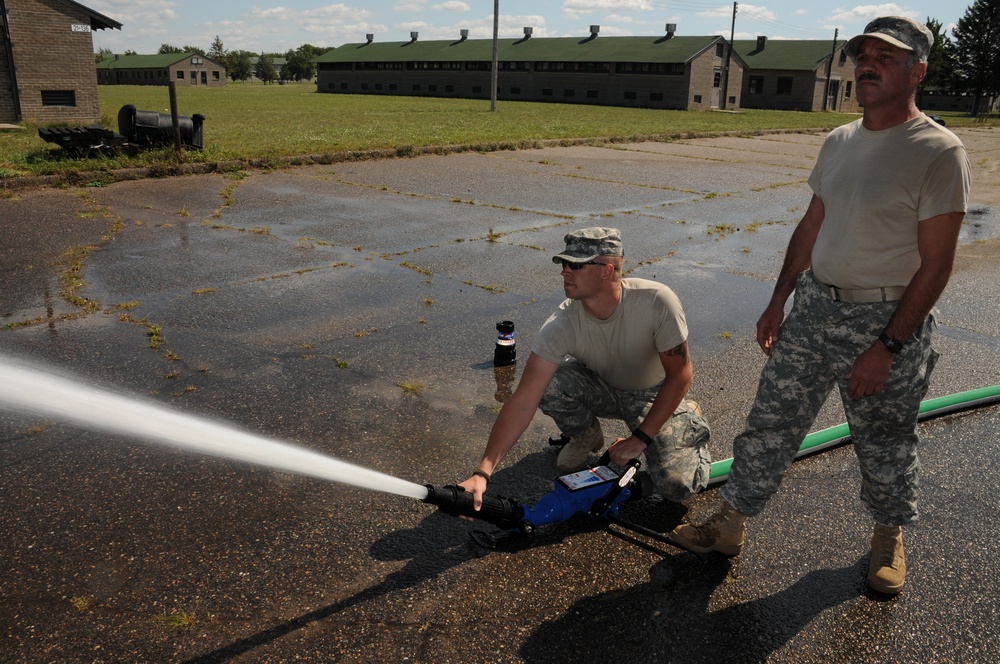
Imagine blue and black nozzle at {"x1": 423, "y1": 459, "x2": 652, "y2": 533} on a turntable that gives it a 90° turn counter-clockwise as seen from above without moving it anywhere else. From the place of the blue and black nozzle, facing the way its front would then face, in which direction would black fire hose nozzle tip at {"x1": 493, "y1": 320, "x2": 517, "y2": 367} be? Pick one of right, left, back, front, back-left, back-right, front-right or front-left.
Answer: back

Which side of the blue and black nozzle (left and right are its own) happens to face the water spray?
front

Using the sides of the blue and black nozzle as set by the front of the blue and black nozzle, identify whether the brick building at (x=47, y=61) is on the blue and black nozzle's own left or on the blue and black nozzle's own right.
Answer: on the blue and black nozzle's own right

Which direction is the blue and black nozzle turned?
to the viewer's left
